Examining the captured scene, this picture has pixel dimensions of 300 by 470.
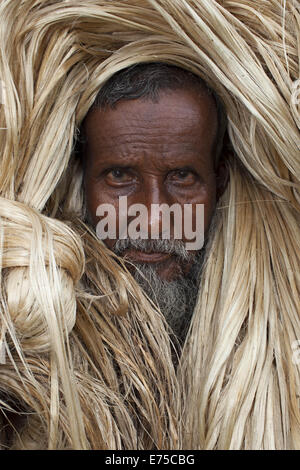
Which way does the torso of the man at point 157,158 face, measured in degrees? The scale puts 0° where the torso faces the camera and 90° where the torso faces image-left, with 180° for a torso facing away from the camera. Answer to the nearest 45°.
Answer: approximately 0°
